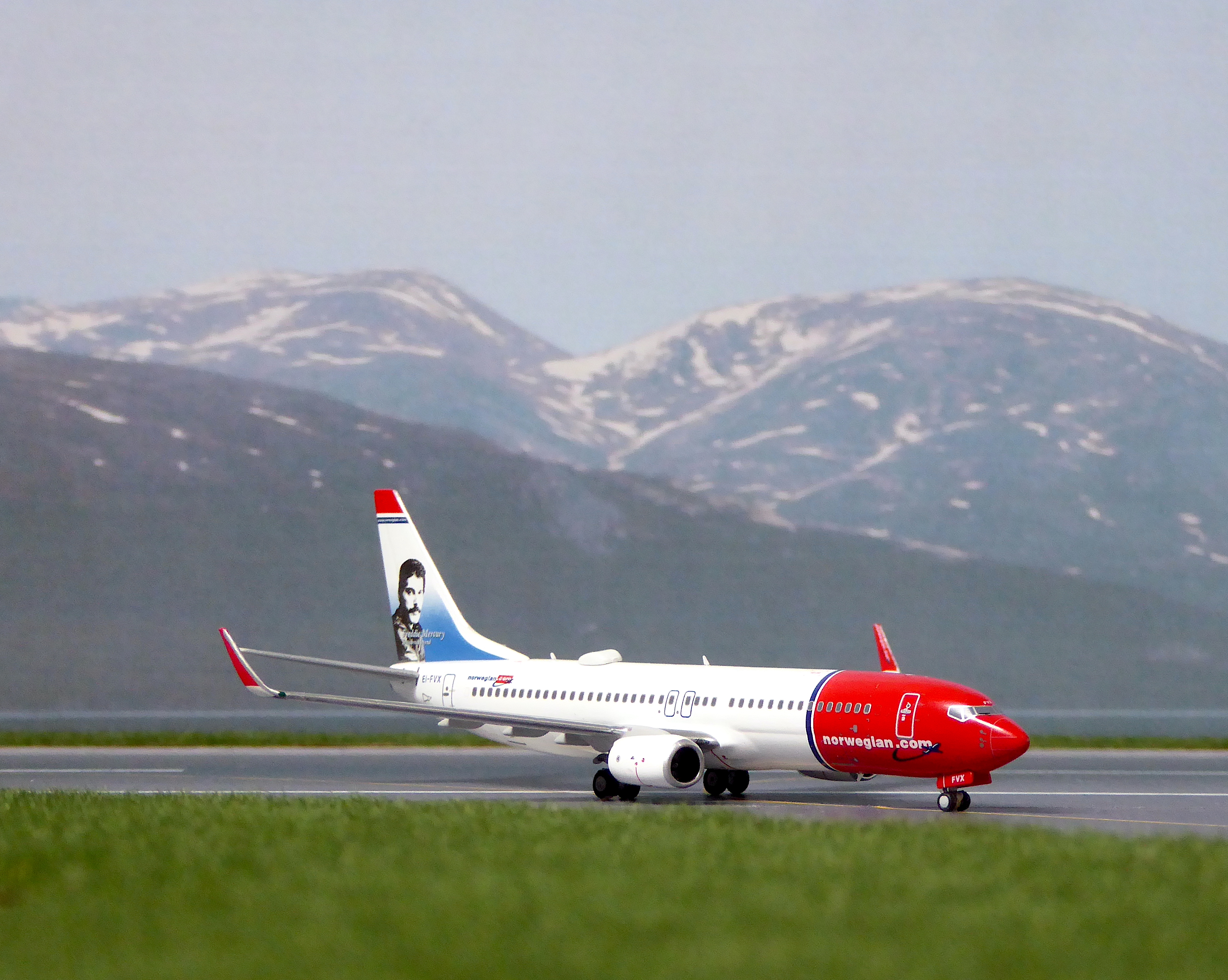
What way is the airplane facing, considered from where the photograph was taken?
facing the viewer and to the right of the viewer
